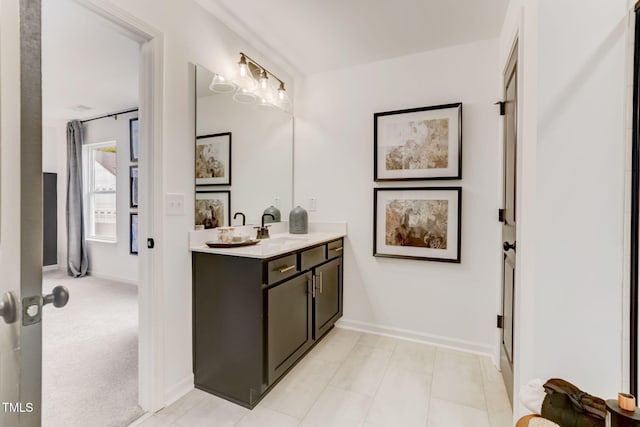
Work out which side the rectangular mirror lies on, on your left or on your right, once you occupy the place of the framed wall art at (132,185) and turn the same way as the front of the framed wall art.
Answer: on your left

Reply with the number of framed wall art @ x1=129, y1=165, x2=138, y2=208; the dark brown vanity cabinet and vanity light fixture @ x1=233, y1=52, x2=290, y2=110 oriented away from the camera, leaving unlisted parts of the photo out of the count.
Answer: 0

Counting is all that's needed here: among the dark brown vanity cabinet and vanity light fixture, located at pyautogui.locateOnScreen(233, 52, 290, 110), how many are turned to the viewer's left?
0

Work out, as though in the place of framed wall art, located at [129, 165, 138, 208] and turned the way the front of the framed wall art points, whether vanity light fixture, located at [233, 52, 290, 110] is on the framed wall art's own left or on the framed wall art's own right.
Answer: on the framed wall art's own left

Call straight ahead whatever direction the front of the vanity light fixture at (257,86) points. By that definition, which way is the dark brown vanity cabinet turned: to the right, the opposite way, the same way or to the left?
the same way

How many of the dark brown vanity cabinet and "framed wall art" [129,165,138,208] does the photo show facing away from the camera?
0

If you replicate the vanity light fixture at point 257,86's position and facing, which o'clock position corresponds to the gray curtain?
The gray curtain is roughly at 6 o'clock from the vanity light fixture.

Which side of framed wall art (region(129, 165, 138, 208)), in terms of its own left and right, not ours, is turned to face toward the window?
right

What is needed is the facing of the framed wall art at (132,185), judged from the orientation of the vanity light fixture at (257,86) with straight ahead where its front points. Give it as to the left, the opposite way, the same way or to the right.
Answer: to the right

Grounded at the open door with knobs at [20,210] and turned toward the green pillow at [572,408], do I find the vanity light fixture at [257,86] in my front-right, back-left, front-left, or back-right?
front-left

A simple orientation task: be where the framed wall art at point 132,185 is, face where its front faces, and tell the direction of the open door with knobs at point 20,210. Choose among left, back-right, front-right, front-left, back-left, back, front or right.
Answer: front-left

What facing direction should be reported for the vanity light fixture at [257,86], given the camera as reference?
facing the viewer and to the right of the viewer

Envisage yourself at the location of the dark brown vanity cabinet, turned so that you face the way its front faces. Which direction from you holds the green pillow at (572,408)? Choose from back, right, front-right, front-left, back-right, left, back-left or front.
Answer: front

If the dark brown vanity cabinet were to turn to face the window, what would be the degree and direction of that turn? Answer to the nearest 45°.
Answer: approximately 180°

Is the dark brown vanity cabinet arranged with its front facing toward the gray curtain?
no
